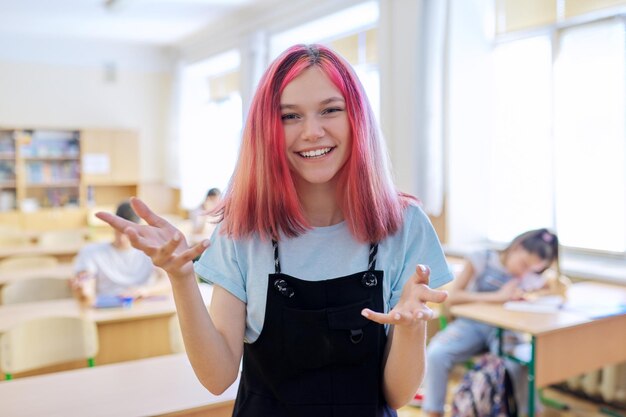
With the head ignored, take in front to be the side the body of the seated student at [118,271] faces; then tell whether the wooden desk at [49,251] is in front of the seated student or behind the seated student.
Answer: behind

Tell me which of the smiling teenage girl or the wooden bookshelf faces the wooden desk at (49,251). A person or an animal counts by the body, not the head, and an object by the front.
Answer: the wooden bookshelf

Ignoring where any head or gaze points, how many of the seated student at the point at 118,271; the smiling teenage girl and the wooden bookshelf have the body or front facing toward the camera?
3

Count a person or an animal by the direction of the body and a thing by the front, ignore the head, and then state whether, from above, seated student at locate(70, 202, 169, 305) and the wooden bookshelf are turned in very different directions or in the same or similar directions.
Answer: same or similar directions

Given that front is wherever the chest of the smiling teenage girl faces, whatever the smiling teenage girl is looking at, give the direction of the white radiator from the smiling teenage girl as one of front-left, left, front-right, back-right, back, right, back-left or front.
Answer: back-left

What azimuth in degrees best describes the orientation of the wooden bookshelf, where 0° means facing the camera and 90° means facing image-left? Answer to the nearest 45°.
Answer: approximately 0°

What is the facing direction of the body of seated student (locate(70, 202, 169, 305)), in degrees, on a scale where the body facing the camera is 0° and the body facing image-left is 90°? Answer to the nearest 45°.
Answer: approximately 0°

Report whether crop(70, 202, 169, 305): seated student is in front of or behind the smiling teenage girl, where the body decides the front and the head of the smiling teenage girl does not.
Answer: behind

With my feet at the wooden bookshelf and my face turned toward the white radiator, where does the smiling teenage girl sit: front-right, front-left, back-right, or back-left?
front-right

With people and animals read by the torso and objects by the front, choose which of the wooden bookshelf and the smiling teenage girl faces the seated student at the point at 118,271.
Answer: the wooden bookshelf

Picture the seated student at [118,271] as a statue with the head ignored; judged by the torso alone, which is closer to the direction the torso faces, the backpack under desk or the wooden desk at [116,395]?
the wooden desk

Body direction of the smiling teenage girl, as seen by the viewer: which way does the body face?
toward the camera

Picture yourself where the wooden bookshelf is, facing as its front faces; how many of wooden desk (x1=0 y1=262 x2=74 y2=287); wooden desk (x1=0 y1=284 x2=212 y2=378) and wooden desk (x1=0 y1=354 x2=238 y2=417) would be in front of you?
3

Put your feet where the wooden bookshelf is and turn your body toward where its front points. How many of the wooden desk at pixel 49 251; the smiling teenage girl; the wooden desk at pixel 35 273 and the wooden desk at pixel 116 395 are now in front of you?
4

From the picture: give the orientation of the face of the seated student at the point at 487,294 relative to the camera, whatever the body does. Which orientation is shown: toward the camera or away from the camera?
toward the camera

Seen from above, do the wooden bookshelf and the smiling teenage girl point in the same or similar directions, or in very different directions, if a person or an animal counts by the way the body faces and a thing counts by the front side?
same or similar directions

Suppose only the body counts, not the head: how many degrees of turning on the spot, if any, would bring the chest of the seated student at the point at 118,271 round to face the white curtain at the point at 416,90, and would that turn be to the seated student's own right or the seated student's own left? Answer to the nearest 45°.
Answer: approximately 90° to the seated student's own left
